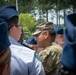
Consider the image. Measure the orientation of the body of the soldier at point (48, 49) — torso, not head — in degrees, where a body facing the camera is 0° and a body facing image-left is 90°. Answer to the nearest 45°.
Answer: approximately 90°

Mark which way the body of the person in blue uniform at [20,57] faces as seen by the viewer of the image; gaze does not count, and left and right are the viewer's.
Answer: facing away from the viewer and to the right of the viewer

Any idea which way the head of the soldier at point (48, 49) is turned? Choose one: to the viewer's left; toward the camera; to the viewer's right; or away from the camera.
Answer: to the viewer's left

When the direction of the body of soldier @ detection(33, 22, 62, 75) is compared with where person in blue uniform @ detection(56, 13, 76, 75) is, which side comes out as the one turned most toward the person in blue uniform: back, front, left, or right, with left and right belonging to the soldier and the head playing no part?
left

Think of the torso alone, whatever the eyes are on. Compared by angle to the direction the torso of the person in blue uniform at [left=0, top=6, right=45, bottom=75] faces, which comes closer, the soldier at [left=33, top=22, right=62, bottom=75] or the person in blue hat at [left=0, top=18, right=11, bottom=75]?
the soldier

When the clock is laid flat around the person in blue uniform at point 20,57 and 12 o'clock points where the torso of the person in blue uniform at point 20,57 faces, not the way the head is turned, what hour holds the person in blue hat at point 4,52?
the person in blue hat at point 4,52 is roughly at 7 o'clock from the person in blue uniform at point 20,57.
